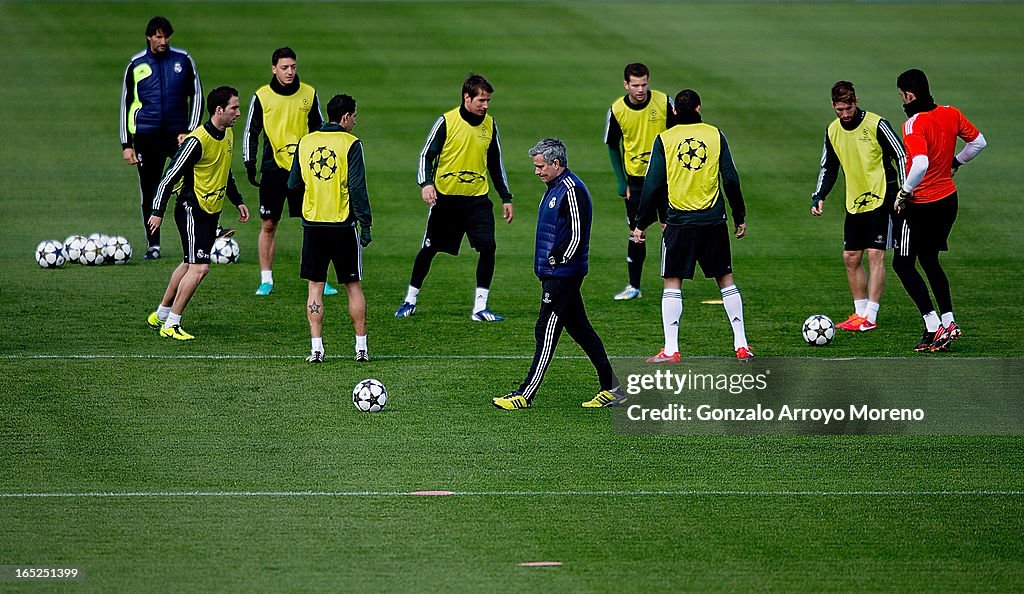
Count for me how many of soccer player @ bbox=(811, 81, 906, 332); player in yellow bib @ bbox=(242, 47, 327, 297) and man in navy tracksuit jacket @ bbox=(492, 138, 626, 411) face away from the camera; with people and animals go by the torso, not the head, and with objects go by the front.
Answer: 0

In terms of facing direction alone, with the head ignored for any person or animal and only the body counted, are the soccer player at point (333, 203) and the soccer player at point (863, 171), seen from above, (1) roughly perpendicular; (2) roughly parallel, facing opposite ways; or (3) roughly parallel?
roughly parallel, facing opposite ways

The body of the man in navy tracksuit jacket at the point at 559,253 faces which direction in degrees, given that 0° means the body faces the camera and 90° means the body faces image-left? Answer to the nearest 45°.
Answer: approximately 90°

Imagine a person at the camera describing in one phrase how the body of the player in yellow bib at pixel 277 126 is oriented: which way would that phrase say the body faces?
toward the camera

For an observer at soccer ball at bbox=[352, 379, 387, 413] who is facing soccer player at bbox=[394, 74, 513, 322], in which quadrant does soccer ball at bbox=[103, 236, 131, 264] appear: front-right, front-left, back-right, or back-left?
front-left

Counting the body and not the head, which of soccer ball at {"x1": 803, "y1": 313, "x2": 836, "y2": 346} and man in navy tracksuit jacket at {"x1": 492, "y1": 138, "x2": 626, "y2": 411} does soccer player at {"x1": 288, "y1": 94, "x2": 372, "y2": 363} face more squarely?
the soccer ball

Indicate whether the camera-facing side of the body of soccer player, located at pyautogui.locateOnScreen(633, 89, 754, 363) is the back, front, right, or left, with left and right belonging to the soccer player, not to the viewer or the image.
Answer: back

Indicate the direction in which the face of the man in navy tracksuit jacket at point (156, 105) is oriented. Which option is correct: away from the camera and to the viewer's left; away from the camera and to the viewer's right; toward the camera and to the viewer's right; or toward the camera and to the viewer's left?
toward the camera and to the viewer's right

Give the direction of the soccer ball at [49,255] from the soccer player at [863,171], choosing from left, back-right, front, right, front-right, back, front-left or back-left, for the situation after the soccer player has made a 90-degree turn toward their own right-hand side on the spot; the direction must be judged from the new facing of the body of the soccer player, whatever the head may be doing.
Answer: front-left

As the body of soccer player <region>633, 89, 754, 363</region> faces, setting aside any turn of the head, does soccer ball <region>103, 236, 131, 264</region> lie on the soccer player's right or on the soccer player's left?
on the soccer player's left

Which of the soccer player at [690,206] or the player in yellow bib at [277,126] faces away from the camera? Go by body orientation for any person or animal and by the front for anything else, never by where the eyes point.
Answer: the soccer player

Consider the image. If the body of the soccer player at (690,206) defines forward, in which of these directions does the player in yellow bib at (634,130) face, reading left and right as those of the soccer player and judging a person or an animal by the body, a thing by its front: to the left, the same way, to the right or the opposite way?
the opposite way

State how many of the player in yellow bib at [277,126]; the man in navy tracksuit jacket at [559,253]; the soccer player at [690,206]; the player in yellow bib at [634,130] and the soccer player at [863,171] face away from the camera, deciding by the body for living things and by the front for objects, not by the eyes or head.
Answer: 1

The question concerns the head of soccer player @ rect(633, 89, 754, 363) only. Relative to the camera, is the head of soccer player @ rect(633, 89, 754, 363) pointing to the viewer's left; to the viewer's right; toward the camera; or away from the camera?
away from the camera

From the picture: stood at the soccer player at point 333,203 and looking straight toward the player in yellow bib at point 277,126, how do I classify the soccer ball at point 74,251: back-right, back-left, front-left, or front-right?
front-left

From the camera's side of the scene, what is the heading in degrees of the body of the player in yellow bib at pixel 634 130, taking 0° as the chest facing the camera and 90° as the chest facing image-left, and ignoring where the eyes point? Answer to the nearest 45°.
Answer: approximately 0°
